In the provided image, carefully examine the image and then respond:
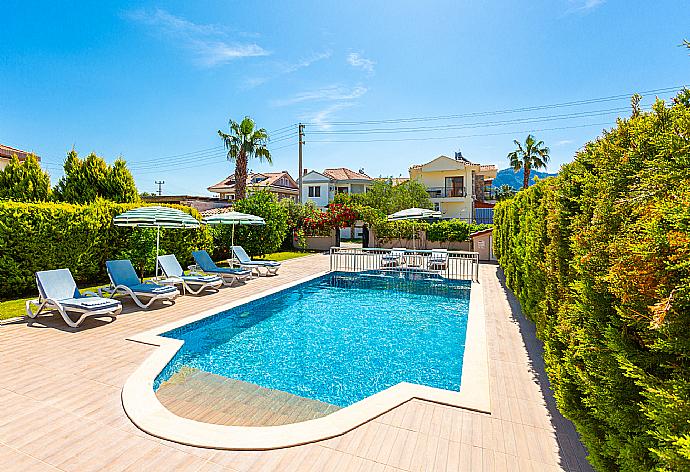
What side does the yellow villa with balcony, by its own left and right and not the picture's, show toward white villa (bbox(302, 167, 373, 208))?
right

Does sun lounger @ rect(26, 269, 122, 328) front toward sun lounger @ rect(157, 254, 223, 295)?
no

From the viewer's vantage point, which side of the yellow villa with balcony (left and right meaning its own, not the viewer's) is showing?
front

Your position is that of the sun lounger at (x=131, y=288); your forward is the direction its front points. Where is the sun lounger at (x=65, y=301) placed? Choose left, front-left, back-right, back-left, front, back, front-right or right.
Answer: right

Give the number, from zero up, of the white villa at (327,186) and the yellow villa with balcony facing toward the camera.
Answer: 2

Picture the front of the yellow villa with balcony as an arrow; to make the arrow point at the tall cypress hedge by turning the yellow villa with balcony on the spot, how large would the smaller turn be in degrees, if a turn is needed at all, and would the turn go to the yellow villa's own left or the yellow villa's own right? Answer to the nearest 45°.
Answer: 0° — it already faces it

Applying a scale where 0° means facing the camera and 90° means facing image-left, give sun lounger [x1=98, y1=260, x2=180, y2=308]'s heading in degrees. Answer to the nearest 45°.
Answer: approximately 315°

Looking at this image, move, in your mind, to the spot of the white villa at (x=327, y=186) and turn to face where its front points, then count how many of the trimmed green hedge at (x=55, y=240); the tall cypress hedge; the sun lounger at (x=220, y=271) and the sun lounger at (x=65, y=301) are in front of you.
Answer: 4

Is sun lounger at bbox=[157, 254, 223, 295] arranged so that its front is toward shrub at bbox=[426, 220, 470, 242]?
no

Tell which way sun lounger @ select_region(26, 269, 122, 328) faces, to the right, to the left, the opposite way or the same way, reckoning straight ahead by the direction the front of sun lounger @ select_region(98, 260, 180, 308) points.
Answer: the same way

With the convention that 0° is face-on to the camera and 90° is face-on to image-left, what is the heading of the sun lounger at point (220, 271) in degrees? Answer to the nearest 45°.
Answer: approximately 315°

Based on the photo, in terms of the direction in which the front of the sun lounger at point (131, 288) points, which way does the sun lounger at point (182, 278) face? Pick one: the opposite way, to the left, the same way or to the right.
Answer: the same way

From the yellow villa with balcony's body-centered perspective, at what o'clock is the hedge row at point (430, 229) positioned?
The hedge row is roughly at 12 o'clock from the yellow villa with balcony.

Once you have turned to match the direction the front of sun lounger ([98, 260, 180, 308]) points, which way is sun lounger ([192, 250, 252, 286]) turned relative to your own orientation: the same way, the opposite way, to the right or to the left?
the same way

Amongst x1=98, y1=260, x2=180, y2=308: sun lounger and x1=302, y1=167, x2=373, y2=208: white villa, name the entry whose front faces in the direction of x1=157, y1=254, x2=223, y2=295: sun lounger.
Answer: the white villa

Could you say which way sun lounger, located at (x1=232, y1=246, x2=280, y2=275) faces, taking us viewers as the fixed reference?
facing the viewer and to the right of the viewer

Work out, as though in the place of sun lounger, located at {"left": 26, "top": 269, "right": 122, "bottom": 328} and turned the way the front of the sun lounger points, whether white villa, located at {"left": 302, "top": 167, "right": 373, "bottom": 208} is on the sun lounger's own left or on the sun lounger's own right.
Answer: on the sun lounger's own left

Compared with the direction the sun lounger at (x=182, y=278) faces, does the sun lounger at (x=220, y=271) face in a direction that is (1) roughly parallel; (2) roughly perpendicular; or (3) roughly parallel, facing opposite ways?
roughly parallel

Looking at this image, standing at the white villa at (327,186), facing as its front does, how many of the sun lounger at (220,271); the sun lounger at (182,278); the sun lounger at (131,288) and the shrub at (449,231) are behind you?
0
